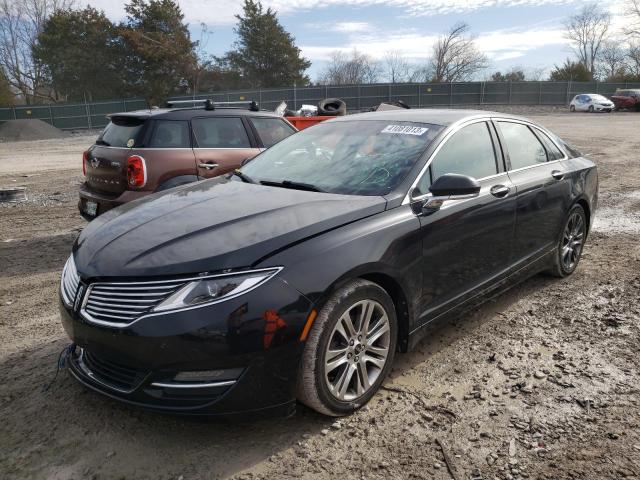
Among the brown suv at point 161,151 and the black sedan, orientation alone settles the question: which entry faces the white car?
the brown suv

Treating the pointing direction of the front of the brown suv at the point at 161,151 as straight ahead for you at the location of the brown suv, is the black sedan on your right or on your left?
on your right

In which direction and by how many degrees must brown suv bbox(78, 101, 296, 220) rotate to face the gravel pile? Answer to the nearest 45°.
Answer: approximately 45° to its left

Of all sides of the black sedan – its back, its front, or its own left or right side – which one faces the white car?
back

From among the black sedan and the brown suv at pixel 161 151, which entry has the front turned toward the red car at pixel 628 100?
the brown suv

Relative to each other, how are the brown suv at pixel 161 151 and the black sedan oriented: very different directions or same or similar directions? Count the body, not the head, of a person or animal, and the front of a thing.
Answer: very different directions

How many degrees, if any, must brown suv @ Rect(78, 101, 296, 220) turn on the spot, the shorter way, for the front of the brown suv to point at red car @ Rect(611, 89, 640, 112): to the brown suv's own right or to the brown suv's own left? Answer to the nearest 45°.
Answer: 0° — it already faces it

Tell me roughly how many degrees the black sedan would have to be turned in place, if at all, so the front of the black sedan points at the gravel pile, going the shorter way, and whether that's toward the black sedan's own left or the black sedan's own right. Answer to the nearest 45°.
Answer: approximately 90° to the black sedan's own right

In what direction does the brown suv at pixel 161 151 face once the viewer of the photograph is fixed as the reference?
facing away from the viewer and to the right of the viewer

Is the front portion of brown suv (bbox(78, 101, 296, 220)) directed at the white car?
yes
